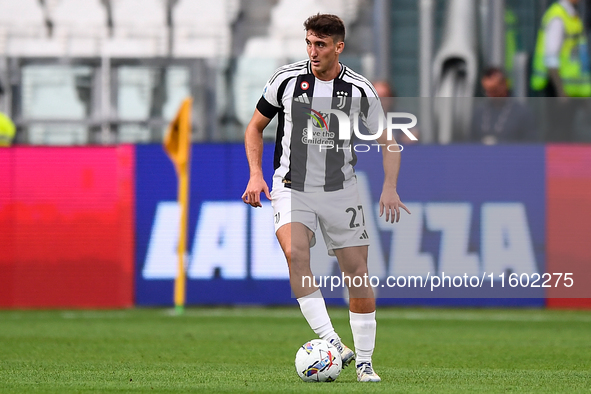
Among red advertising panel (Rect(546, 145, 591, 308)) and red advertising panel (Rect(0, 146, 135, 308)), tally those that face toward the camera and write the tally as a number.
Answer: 2

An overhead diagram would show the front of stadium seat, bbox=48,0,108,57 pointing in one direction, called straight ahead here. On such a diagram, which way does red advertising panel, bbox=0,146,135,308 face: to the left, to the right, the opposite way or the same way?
the same way

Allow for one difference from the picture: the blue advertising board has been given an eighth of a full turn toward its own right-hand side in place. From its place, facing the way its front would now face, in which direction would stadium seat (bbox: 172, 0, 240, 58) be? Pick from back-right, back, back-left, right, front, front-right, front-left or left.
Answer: right

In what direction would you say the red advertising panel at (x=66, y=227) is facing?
toward the camera

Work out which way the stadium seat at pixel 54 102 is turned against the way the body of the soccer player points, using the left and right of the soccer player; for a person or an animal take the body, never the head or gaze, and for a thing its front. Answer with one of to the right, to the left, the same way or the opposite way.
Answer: the same way

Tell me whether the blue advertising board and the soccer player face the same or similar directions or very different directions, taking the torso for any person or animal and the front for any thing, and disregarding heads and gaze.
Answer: same or similar directions

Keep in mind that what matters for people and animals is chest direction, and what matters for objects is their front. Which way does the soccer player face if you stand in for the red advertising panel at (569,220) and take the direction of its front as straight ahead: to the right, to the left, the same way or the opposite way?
the same way

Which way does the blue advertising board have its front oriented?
toward the camera

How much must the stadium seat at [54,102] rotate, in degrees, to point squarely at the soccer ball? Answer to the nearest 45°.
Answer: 0° — it already faces it

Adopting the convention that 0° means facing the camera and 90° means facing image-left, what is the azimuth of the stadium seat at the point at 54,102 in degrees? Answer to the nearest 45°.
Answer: approximately 0°

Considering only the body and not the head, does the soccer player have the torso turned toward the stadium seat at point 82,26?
no

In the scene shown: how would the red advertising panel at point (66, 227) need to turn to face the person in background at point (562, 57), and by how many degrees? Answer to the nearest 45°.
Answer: approximately 90° to its left

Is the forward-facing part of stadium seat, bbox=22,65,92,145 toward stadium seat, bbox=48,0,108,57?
no

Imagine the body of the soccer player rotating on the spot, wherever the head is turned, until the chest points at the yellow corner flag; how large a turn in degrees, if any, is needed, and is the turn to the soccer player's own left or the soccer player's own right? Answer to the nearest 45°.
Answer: approximately 180°

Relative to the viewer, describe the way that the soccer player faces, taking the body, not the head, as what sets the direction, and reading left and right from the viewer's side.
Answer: facing the viewer

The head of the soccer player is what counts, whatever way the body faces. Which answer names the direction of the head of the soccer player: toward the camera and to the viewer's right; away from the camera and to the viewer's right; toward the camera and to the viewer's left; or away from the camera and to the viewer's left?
toward the camera and to the viewer's left
